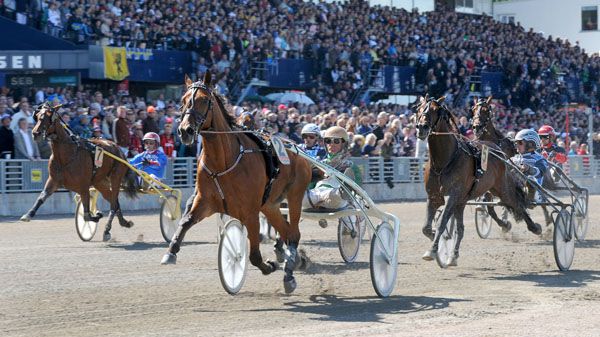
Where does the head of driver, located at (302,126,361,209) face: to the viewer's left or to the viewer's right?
to the viewer's left

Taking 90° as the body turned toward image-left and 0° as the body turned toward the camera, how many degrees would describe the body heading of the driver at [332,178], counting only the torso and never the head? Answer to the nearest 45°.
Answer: approximately 45°

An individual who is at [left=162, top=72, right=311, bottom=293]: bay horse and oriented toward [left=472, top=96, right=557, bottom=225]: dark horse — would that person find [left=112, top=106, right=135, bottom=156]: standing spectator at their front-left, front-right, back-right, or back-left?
front-left

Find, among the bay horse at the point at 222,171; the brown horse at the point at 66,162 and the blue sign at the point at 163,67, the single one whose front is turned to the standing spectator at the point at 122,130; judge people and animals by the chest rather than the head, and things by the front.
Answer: the blue sign

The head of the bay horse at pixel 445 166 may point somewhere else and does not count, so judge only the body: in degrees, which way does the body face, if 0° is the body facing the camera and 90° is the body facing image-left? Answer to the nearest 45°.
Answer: approximately 45°

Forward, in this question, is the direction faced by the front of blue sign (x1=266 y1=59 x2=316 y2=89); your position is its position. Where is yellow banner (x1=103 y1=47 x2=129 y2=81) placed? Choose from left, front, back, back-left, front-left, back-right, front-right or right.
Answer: front-right

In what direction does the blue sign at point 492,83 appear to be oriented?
toward the camera

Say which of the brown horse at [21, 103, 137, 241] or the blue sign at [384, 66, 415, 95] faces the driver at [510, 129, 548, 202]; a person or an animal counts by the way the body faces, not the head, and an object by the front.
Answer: the blue sign

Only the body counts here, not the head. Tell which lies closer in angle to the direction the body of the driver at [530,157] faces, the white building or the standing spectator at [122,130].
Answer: the standing spectator

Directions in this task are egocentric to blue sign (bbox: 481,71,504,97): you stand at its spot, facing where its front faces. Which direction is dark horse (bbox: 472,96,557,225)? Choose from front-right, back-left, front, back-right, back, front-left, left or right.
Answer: front

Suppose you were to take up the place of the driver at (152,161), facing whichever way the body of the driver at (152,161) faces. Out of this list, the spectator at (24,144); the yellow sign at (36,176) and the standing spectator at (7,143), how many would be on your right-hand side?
3

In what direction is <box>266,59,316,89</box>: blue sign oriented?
toward the camera

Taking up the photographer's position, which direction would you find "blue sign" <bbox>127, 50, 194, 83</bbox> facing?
facing the viewer

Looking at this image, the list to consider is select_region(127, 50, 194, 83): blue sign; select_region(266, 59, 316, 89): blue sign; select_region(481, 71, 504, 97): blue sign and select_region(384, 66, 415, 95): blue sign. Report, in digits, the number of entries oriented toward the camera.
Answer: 4
